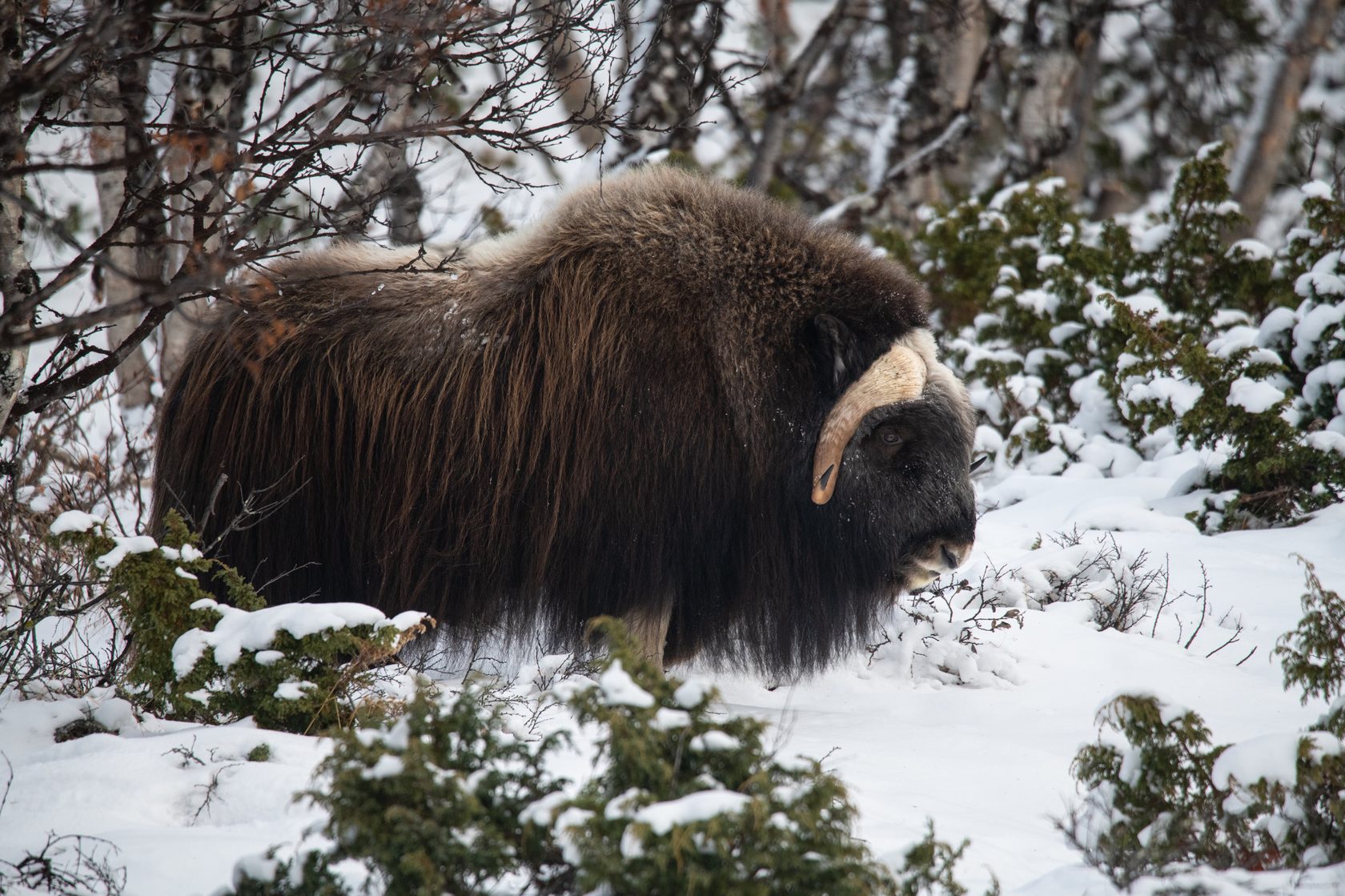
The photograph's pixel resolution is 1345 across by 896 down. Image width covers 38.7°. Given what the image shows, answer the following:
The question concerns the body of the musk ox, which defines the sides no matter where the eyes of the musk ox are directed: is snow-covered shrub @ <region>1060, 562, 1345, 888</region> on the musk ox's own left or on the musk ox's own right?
on the musk ox's own right

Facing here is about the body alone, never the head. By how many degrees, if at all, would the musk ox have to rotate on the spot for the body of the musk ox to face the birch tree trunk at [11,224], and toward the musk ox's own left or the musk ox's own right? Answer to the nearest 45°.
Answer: approximately 135° to the musk ox's own right

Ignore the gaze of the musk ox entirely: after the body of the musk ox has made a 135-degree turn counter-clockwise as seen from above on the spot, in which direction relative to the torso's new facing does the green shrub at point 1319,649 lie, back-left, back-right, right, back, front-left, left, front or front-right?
back

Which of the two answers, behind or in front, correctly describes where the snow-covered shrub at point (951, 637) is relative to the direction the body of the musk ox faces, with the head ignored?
in front

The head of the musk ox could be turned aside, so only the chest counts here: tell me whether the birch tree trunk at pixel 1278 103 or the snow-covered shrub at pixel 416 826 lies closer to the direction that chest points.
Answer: the birch tree trunk

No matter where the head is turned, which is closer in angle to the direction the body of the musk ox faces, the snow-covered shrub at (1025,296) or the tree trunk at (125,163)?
the snow-covered shrub

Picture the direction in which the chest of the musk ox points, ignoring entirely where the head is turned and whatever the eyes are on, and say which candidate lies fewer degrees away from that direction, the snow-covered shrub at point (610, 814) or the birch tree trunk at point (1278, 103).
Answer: the birch tree trunk

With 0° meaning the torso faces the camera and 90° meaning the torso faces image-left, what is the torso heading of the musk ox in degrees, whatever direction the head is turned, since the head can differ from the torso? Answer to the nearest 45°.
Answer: approximately 270°

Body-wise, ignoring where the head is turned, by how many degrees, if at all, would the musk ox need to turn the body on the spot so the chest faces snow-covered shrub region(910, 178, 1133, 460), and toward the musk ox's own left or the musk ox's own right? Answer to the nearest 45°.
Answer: approximately 45° to the musk ox's own left
